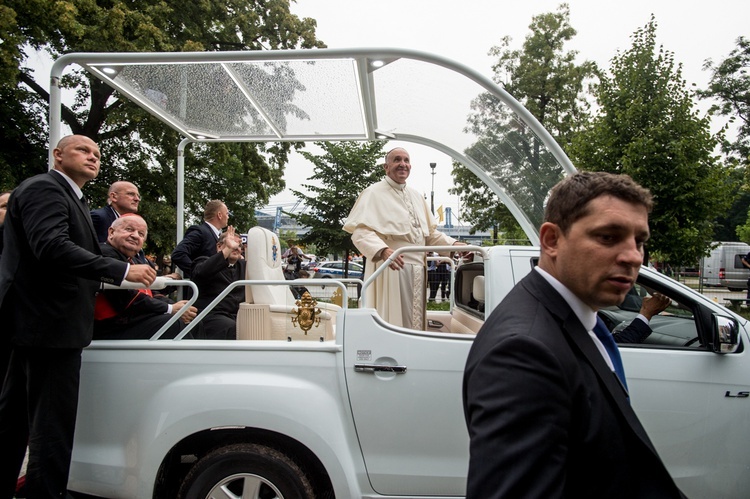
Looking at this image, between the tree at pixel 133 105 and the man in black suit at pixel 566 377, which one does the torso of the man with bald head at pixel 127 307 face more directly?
the man in black suit

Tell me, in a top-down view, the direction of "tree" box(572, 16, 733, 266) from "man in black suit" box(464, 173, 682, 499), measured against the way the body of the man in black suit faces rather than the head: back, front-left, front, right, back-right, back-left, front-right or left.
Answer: back-left

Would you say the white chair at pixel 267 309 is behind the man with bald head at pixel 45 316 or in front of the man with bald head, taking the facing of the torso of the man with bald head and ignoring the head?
in front

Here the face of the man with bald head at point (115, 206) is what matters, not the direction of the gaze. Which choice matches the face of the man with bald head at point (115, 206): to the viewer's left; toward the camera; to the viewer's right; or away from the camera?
to the viewer's right

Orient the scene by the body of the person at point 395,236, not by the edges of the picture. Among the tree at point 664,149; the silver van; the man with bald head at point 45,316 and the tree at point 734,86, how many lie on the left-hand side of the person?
3

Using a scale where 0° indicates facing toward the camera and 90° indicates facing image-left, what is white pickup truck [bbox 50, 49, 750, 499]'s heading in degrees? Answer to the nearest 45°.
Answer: approximately 270°

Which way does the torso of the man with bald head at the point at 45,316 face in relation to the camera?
to the viewer's right

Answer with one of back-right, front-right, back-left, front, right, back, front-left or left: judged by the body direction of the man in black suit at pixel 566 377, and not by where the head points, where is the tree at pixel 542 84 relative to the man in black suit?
back-left

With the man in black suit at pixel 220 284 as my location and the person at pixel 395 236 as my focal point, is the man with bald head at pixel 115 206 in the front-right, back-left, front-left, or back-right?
back-left
